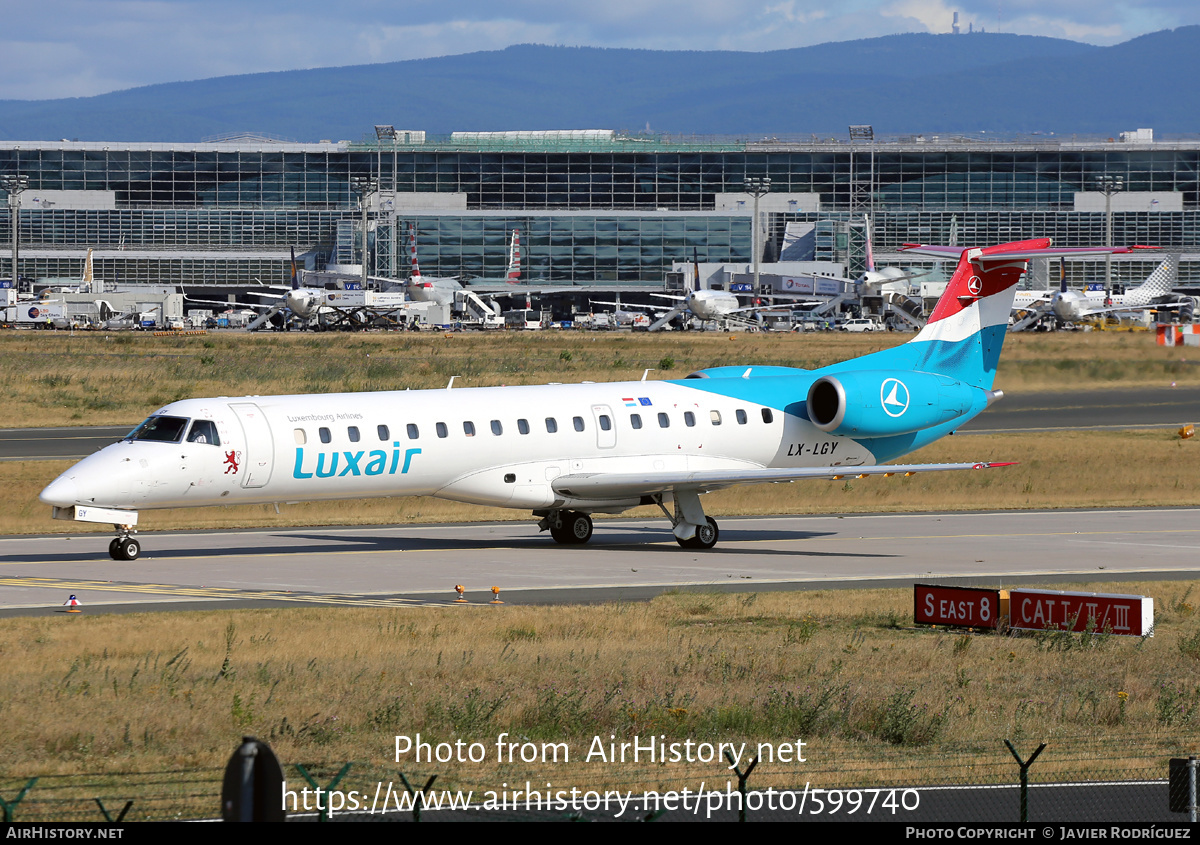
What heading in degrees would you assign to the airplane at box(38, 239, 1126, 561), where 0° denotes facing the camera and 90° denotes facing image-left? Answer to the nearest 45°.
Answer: approximately 45°
